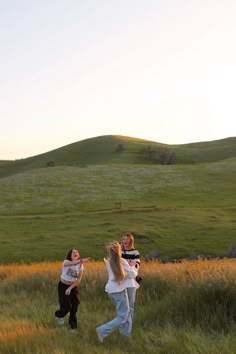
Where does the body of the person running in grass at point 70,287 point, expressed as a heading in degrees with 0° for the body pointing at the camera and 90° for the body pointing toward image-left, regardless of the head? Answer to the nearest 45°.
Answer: approximately 315°

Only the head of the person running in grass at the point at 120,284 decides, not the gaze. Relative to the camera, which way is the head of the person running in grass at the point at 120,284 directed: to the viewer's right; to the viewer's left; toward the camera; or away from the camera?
away from the camera

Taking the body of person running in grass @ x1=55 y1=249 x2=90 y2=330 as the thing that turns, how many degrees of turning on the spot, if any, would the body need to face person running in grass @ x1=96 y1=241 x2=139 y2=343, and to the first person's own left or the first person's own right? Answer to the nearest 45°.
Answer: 0° — they already face them
